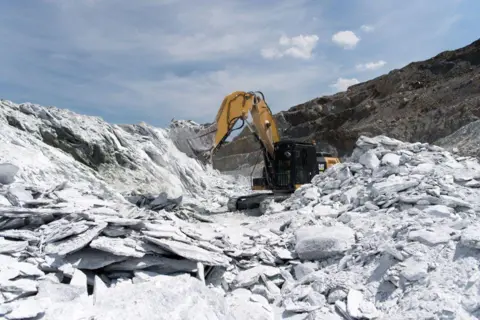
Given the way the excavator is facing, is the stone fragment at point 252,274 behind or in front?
in front

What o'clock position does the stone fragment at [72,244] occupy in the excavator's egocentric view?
The stone fragment is roughly at 11 o'clock from the excavator.

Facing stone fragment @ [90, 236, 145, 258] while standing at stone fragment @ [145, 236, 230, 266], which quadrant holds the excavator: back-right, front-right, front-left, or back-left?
back-right

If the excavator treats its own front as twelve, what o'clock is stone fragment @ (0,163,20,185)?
The stone fragment is roughly at 12 o'clock from the excavator.

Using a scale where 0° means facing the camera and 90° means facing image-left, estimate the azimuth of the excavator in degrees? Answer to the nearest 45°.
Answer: approximately 45°

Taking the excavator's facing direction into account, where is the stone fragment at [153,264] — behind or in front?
in front

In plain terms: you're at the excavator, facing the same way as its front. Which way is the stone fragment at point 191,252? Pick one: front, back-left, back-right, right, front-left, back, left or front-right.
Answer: front-left

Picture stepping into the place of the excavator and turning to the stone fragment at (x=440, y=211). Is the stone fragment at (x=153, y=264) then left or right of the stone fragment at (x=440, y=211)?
right

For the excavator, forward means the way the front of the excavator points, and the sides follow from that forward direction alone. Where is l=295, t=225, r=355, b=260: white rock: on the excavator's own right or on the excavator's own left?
on the excavator's own left

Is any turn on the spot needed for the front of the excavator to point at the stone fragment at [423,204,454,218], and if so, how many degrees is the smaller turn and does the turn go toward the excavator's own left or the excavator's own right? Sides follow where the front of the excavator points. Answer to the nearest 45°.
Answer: approximately 90° to the excavator's own left
